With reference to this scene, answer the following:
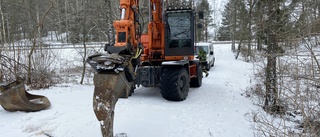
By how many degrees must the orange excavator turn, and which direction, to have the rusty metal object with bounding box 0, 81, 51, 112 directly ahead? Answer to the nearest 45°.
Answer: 0° — it already faces it

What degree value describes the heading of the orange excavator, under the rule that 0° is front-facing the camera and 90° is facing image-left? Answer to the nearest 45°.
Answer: approximately 45°
